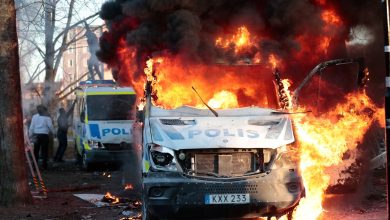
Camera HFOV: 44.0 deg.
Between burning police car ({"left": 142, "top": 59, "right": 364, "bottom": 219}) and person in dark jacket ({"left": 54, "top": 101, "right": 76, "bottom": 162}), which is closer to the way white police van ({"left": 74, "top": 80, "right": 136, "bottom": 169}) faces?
the burning police car

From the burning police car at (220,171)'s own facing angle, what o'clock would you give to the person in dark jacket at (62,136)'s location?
The person in dark jacket is roughly at 5 o'clock from the burning police car.

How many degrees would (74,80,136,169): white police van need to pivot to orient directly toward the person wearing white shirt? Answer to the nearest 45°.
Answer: approximately 90° to its right

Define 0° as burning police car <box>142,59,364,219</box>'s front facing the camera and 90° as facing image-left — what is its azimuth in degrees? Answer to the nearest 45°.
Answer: approximately 0°

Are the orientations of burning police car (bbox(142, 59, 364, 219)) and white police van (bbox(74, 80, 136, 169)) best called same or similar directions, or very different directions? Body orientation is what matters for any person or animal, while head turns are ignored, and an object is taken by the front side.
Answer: same or similar directions

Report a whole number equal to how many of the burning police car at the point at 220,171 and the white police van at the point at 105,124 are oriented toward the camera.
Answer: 2

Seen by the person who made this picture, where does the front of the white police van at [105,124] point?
facing the viewer

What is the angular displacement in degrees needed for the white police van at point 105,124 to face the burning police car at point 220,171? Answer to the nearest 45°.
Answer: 0° — it already faces it

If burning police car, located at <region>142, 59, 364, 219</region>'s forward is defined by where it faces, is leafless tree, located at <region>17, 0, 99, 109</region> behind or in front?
behind
